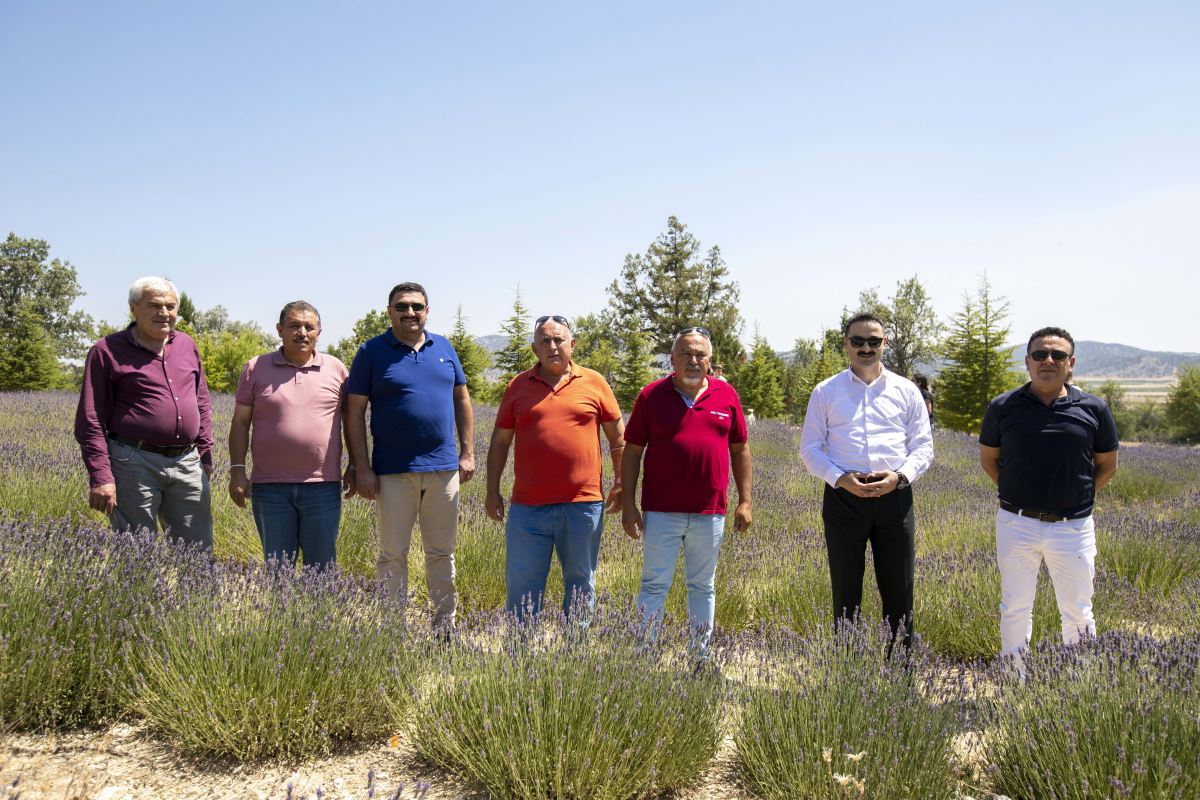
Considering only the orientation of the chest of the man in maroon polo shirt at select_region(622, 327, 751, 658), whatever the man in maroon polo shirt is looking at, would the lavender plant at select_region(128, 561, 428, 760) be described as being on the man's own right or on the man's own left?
on the man's own right

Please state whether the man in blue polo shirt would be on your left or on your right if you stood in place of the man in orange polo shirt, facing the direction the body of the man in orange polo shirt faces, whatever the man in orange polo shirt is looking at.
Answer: on your right

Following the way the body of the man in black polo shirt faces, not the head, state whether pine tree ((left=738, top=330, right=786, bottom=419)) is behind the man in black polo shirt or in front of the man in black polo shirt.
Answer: behind

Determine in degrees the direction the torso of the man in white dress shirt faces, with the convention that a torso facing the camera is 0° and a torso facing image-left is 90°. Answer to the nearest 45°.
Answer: approximately 0°

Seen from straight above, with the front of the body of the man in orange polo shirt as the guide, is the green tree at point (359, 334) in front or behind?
behind
